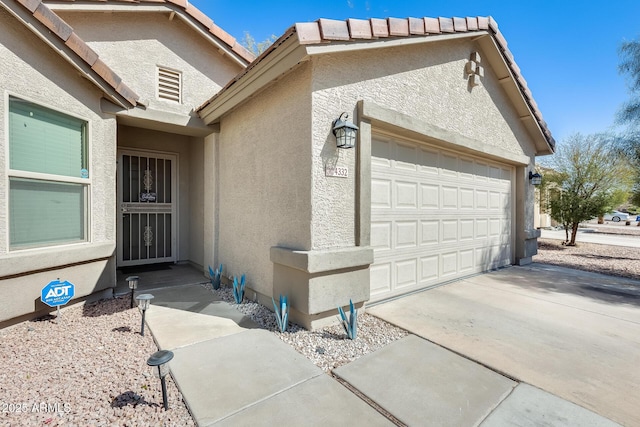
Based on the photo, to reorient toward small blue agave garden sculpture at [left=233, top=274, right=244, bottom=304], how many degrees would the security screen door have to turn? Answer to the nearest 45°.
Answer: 0° — it already faces it

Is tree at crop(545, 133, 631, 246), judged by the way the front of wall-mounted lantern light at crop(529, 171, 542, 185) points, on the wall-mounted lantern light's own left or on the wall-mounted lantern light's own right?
on the wall-mounted lantern light's own left

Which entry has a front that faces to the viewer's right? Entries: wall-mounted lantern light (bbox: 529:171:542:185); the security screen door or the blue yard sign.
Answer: the wall-mounted lantern light

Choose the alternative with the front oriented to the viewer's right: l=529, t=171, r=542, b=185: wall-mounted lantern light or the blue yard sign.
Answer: the wall-mounted lantern light

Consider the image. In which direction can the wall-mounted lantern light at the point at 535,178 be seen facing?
to the viewer's right

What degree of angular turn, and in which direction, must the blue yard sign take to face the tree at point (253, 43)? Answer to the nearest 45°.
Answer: approximately 135° to its left

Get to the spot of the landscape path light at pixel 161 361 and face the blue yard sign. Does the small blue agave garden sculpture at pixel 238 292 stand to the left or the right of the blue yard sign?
right

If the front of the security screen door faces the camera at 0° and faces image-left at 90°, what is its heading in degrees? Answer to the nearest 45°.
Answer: approximately 0°

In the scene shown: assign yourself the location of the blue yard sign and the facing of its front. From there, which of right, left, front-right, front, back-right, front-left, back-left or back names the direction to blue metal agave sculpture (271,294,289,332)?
front-left

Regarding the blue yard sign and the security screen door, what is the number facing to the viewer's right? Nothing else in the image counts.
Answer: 0

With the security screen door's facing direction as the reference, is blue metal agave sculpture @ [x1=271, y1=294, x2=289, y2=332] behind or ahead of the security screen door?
ahead

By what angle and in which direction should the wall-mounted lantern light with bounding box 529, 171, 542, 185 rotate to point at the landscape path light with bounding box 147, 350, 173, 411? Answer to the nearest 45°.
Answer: approximately 90° to its right

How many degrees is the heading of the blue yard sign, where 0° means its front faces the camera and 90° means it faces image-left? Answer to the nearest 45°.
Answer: approximately 0°
